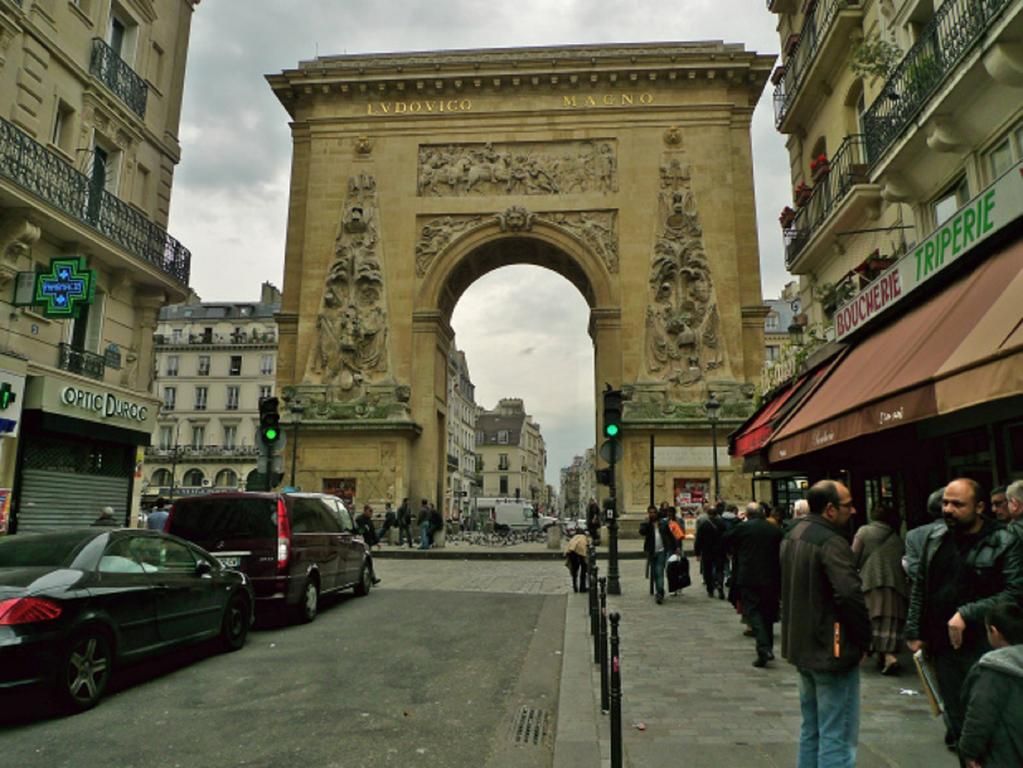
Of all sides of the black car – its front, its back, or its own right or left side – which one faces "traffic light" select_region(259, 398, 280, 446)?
front

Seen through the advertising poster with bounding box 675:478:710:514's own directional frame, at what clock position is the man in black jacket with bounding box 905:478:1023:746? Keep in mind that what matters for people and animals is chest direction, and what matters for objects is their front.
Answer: The man in black jacket is roughly at 12 o'clock from the advertising poster.

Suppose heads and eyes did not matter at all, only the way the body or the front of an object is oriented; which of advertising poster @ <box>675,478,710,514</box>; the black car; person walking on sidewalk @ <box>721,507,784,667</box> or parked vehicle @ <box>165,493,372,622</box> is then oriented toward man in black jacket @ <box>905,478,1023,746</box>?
the advertising poster

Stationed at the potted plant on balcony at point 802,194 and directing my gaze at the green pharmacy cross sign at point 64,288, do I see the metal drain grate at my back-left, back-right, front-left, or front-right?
front-left

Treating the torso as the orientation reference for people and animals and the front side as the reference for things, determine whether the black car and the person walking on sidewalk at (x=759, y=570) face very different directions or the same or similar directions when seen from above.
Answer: same or similar directions

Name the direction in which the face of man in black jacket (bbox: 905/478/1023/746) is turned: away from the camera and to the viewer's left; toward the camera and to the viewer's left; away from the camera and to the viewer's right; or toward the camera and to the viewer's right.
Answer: toward the camera and to the viewer's left

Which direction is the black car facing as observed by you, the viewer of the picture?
facing away from the viewer and to the right of the viewer

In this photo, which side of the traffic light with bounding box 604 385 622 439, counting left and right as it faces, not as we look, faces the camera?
front

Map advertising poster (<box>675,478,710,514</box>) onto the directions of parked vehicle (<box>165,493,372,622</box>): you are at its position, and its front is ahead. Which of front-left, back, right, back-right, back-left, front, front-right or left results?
front

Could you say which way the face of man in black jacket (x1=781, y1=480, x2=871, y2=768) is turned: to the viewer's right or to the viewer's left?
to the viewer's right

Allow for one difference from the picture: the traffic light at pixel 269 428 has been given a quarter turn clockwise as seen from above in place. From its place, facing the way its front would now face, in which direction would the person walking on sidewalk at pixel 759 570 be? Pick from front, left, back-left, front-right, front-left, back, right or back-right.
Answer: back-left

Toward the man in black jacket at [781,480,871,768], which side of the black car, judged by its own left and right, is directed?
right

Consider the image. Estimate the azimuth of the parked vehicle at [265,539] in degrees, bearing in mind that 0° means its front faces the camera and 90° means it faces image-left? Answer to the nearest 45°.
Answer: approximately 225°

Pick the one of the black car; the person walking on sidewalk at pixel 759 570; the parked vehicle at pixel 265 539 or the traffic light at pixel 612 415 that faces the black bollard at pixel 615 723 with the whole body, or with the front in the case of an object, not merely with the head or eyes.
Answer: the traffic light

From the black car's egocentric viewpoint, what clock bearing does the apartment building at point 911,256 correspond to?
The apartment building is roughly at 2 o'clock from the black car.

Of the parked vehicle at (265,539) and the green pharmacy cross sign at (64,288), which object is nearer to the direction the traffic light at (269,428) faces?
the parked vehicle

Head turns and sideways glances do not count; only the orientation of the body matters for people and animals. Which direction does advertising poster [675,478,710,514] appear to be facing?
toward the camera

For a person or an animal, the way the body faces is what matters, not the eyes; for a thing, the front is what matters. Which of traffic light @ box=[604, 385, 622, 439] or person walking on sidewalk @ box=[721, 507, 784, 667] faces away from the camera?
the person walking on sidewalk

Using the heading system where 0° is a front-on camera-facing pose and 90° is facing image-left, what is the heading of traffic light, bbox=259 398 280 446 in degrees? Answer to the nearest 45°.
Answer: approximately 0°

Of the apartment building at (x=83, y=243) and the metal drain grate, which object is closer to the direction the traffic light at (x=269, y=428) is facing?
the metal drain grate

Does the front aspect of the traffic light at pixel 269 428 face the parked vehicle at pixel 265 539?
yes

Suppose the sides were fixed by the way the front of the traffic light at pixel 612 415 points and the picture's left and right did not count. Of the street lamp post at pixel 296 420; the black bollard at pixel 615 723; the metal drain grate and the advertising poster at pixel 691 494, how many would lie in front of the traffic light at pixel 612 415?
2

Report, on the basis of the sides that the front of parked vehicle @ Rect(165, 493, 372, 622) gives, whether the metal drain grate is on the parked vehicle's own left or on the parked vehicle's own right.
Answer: on the parked vehicle's own right
